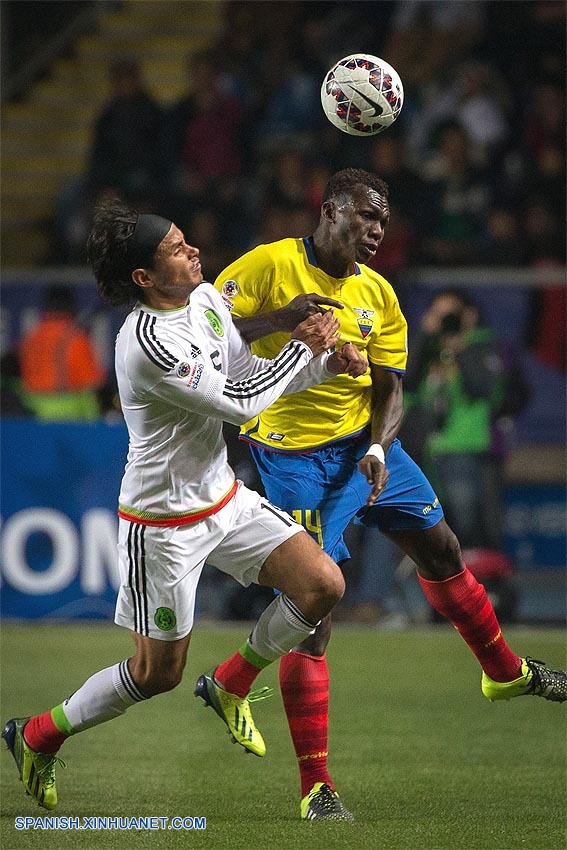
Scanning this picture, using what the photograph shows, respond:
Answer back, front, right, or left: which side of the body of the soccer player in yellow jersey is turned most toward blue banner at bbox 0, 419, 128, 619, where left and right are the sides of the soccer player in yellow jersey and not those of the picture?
back

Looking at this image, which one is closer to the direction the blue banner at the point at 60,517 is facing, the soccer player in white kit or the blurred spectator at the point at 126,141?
the soccer player in white kit

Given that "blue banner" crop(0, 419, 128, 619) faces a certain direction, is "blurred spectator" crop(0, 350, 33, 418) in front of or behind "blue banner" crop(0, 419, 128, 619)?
behind

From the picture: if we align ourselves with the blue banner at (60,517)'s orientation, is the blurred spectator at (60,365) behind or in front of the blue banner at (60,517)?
behind

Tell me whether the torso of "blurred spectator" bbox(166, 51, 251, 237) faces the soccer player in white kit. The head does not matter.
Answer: yes

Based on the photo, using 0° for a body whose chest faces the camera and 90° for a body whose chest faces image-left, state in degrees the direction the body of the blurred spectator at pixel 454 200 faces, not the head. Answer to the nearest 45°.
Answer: approximately 0°

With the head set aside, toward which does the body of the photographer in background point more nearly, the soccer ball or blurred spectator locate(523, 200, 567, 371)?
the soccer ball

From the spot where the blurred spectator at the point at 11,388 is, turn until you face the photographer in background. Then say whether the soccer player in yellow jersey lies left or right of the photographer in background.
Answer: right

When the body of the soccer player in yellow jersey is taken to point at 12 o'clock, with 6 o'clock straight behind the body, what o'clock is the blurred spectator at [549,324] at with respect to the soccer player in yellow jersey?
The blurred spectator is roughly at 8 o'clock from the soccer player in yellow jersey.

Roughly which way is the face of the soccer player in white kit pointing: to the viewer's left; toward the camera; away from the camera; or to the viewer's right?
to the viewer's right

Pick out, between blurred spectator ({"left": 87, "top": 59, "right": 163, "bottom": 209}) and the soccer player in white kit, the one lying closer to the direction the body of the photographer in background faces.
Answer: the soccer player in white kit

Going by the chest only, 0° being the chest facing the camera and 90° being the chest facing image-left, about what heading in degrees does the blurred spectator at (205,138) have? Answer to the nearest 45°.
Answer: approximately 0°
